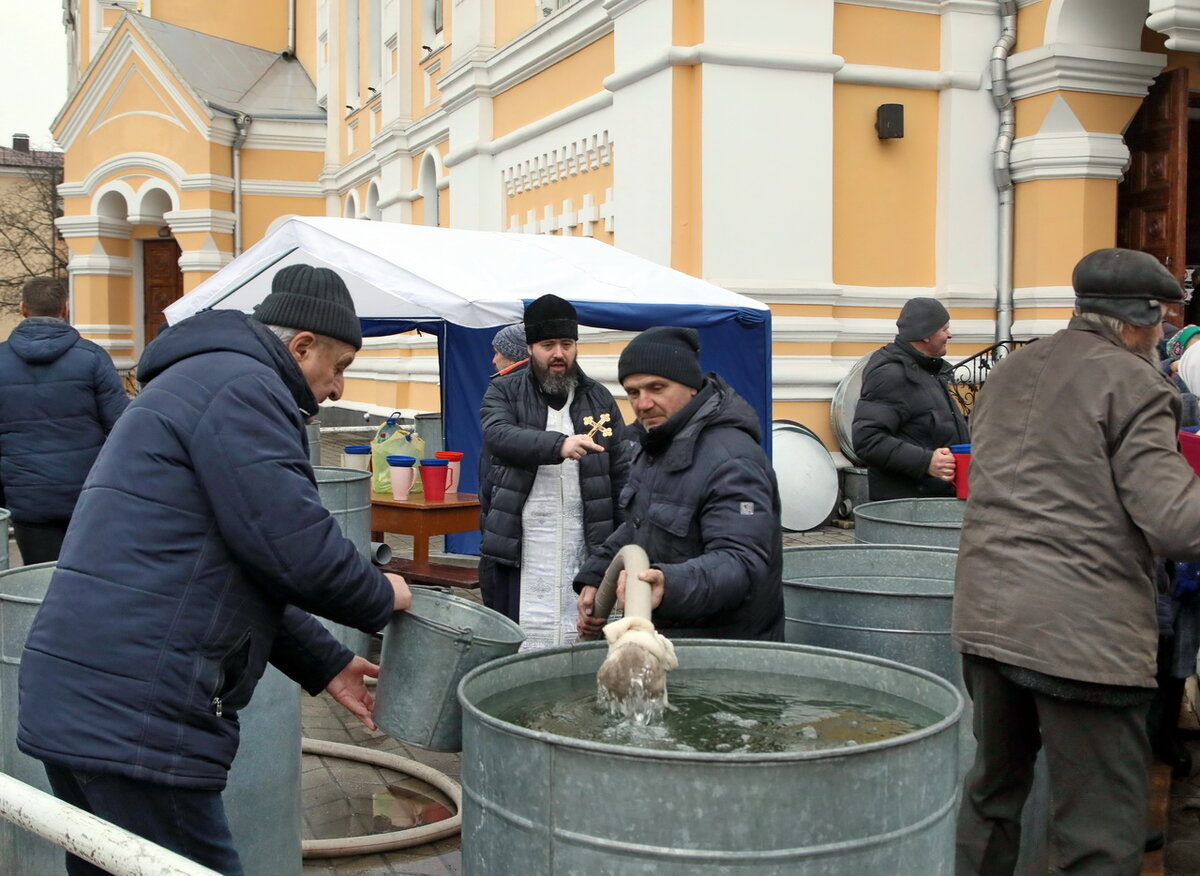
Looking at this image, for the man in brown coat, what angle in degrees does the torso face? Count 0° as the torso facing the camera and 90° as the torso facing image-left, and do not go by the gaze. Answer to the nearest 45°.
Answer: approximately 225°

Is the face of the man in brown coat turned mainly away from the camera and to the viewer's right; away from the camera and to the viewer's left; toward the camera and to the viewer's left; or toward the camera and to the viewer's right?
away from the camera and to the viewer's right

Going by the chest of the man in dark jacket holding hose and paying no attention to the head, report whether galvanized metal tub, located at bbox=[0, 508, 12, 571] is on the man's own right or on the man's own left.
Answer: on the man's own right

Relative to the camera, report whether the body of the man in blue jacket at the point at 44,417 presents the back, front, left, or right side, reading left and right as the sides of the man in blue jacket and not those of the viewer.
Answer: back

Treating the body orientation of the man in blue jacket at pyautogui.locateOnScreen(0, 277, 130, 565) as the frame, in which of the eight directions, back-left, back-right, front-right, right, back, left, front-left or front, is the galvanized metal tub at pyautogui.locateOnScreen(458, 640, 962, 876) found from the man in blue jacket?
back

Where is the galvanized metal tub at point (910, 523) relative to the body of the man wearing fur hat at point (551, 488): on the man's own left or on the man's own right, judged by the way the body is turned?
on the man's own left

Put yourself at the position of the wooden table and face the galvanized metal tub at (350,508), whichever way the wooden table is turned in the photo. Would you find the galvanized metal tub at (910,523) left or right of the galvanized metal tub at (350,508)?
left

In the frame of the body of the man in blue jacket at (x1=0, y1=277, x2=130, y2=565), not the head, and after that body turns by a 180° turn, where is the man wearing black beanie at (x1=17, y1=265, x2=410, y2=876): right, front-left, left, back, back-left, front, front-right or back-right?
front

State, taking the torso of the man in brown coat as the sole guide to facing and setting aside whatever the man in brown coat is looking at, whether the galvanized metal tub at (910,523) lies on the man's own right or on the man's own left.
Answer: on the man's own left
